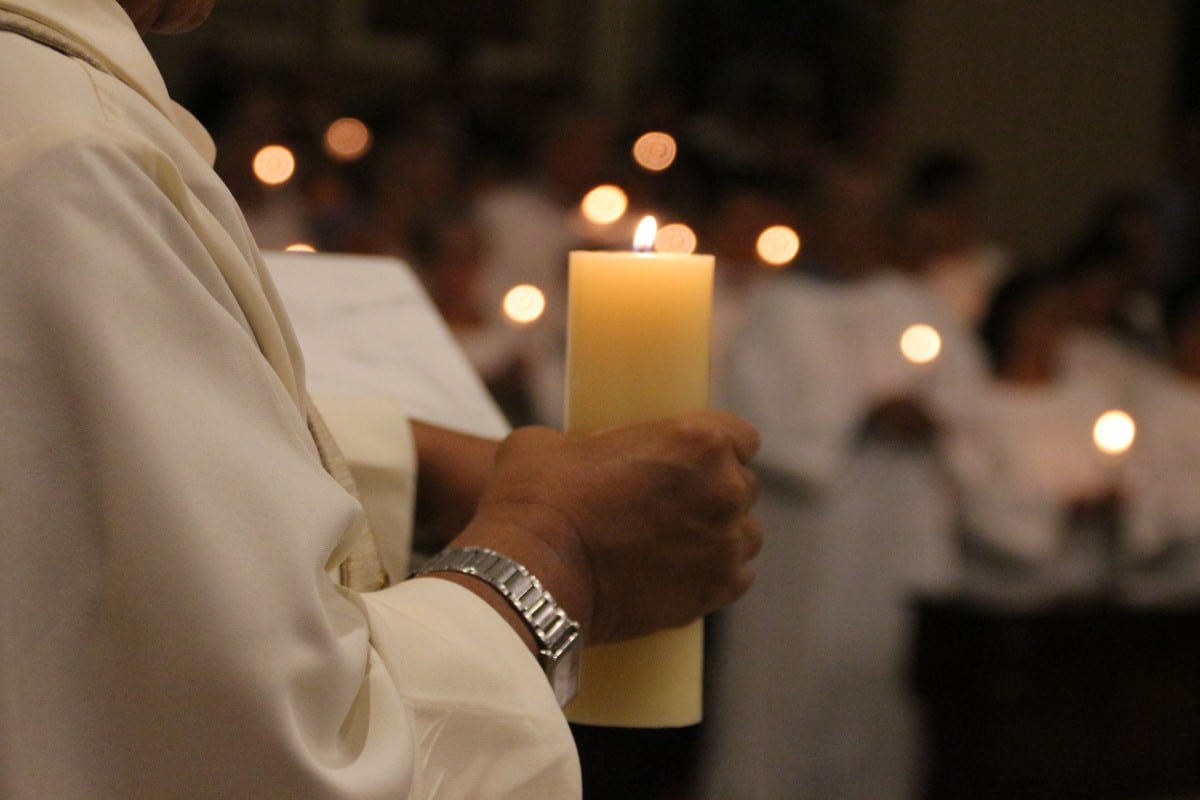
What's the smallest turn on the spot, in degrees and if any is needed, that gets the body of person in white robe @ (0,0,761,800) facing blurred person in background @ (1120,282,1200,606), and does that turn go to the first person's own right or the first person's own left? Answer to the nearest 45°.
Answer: approximately 45° to the first person's own left

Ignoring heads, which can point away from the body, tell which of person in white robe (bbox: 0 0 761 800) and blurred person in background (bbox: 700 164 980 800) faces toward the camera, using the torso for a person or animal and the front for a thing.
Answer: the blurred person in background

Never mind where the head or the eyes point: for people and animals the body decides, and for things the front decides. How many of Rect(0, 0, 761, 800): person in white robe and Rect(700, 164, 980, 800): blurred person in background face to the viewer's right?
1

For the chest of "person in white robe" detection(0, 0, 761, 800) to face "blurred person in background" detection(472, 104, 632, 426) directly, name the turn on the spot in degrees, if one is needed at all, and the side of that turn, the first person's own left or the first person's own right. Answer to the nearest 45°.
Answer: approximately 90° to the first person's own left

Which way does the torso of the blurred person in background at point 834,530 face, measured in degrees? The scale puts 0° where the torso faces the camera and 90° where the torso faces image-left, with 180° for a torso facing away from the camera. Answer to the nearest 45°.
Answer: approximately 0°

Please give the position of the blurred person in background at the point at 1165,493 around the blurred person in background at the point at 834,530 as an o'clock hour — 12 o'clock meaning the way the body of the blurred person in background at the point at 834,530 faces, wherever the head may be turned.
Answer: the blurred person in background at the point at 1165,493 is roughly at 8 o'clock from the blurred person in background at the point at 834,530.

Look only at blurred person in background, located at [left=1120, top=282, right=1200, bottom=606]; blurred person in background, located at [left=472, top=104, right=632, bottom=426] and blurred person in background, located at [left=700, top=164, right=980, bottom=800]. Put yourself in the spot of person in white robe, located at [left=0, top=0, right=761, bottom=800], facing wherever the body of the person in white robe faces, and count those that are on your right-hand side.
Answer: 0

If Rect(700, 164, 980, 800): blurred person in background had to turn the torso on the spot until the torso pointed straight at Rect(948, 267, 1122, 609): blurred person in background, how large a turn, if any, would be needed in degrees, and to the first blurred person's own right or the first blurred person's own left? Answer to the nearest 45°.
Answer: approximately 135° to the first blurred person's own left

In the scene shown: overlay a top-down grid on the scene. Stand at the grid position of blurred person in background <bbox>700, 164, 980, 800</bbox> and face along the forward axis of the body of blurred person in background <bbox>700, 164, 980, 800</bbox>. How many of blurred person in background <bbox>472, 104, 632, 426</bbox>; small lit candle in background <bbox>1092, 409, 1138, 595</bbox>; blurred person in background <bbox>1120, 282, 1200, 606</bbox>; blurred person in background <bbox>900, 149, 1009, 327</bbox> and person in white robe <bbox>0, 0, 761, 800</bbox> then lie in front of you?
1

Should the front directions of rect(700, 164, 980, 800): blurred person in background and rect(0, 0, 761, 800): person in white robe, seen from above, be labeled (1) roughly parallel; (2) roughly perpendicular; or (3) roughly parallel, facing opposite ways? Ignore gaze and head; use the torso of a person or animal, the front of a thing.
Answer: roughly perpendicular

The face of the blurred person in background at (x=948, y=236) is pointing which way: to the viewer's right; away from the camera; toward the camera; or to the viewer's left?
toward the camera

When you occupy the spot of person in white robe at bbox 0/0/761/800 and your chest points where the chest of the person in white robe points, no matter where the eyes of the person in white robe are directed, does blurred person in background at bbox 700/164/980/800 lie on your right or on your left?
on your left

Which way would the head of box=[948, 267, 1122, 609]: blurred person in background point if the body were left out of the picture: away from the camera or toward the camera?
toward the camera

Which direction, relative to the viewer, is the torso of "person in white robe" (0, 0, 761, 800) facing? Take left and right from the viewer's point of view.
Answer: facing to the right of the viewer

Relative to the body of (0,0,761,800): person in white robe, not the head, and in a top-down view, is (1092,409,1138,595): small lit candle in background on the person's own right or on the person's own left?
on the person's own left
